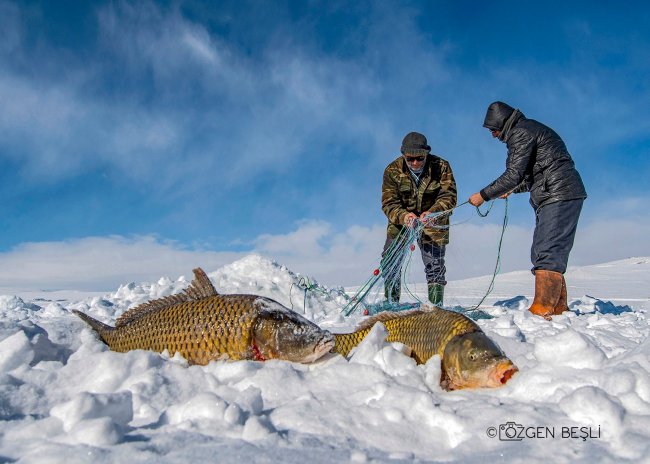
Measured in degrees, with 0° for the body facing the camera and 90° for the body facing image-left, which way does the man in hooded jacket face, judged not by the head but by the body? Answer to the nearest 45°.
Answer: approximately 90°

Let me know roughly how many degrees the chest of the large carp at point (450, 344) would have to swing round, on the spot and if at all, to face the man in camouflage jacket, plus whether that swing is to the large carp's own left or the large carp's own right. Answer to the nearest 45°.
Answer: approximately 135° to the large carp's own left

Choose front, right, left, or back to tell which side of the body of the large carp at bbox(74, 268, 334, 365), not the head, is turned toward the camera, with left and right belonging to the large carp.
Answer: right

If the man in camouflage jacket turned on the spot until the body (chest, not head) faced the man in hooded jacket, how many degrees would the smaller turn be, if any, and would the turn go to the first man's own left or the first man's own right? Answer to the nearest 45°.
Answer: approximately 45° to the first man's own left

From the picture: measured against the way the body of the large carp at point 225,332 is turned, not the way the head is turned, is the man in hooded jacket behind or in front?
in front

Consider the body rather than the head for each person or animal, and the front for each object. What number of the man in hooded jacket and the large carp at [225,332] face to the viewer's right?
1

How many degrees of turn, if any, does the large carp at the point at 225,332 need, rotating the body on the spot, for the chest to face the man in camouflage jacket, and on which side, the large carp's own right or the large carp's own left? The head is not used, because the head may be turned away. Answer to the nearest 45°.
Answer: approximately 45° to the large carp's own left

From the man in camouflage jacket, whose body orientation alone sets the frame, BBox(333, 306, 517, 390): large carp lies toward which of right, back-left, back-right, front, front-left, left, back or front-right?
front

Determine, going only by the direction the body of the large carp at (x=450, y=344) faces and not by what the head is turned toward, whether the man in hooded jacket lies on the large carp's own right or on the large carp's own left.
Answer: on the large carp's own left

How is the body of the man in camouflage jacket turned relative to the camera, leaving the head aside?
toward the camera

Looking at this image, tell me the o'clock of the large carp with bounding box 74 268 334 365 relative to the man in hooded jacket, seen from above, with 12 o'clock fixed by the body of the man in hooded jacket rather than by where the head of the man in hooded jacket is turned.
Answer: The large carp is roughly at 10 o'clock from the man in hooded jacket.

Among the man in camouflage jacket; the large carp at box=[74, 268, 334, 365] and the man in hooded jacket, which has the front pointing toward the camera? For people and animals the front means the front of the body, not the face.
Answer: the man in camouflage jacket

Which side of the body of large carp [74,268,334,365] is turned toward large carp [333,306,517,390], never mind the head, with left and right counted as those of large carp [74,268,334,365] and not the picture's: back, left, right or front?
front

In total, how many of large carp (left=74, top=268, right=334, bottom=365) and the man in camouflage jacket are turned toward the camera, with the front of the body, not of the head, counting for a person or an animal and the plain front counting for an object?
1
